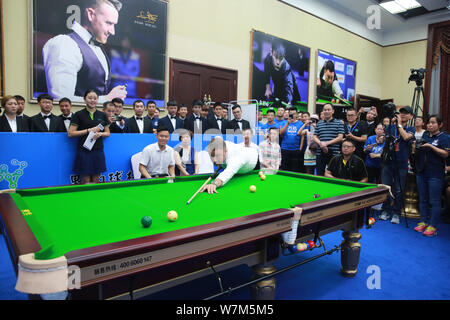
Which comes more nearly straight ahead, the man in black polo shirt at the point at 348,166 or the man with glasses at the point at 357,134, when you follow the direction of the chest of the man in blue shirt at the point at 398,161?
the man in black polo shirt

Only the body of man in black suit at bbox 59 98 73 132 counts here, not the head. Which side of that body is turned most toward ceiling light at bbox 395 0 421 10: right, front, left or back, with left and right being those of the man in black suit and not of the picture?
left

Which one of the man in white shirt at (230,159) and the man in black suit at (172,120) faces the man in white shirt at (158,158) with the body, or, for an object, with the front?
the man in black suit

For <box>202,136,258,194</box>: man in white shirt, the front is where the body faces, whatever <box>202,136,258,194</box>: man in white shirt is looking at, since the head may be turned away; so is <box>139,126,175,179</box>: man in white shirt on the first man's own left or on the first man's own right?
on the first man's own right

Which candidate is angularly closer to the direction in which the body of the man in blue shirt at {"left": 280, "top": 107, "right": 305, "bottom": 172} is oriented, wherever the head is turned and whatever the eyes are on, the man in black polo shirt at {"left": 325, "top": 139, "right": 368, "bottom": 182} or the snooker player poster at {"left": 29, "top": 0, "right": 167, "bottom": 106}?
the man in black polo shirt

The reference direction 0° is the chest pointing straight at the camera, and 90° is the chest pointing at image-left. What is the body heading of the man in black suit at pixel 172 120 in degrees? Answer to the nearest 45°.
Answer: approximately 0°

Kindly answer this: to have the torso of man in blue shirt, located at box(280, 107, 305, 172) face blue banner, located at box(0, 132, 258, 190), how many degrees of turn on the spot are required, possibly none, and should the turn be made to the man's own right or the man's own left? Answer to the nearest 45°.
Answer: approximately 45° to the man's own right

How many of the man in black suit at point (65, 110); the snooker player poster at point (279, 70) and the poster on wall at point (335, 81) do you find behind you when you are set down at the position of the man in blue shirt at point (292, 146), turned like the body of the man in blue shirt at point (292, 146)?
2

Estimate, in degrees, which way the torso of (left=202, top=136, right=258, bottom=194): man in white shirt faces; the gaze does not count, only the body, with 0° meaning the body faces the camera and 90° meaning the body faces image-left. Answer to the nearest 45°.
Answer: approximately 45°

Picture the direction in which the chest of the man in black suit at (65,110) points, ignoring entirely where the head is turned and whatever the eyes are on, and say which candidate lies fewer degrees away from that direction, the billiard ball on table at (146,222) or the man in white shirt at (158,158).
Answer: the billiard ball on table

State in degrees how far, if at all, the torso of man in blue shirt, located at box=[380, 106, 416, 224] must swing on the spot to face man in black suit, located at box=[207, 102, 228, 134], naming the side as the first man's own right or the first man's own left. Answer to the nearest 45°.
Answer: approximately 45° to the first man's own right
